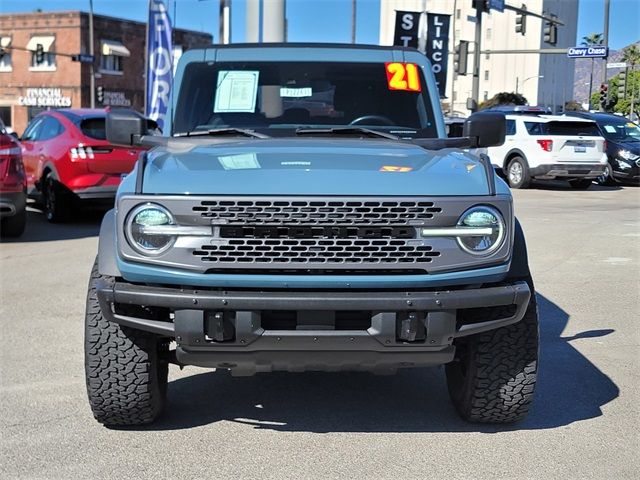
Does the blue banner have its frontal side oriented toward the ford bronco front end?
yes

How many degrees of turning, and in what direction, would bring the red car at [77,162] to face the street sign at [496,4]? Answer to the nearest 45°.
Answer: approximately 90° to its right

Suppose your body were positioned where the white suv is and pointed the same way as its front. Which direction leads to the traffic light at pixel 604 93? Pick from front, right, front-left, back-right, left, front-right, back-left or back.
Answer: front-right

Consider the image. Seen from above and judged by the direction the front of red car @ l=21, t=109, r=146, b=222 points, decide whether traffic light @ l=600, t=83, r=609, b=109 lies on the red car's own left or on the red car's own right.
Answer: on the red car's own right

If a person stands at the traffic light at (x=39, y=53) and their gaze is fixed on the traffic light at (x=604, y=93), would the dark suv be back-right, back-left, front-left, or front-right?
front-right

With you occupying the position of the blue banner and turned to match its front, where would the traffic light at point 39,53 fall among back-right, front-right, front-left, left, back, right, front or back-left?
back

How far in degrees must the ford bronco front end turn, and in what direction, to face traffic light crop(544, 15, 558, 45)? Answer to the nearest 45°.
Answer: approximately 180°

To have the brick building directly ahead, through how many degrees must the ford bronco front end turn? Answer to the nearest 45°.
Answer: approximately 180°

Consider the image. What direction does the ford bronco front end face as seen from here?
toward the camera

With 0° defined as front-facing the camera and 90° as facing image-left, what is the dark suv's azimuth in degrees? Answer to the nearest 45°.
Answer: approximately 315°

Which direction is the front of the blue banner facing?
toward the camera

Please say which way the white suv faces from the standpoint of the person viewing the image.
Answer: facing away from the viewer and to the left of the viewer

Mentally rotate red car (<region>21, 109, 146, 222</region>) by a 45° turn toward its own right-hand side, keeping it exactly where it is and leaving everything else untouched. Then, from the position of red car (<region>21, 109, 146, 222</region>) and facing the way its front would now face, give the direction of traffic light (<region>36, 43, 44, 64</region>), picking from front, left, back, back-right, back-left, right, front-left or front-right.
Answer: front

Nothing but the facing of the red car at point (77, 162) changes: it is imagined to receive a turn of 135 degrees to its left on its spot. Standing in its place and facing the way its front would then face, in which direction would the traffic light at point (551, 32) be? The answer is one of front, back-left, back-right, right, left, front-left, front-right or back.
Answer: back-left
